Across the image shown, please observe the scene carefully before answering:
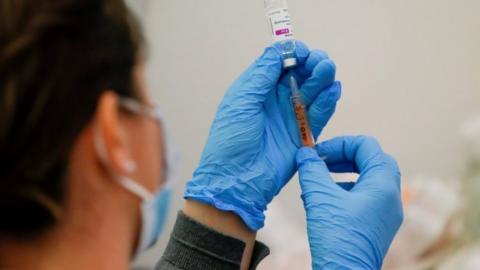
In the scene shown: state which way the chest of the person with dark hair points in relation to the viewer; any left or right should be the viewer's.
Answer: facing away from the viewer and to the right of the viewer

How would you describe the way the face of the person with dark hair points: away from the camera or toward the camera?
away from the camera
